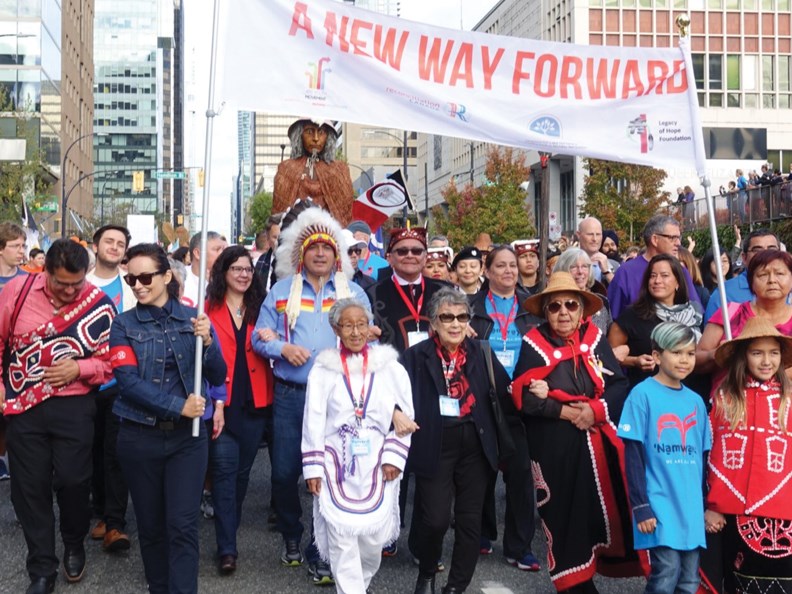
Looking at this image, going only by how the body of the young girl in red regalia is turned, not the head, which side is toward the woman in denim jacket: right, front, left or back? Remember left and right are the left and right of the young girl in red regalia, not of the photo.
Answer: right

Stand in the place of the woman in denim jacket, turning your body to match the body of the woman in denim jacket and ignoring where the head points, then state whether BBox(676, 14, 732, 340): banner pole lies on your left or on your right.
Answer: on your left

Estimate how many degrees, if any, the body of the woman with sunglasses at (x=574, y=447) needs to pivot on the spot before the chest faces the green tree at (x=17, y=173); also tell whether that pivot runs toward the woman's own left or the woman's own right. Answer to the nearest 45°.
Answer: approximately 135° to the woman's own right

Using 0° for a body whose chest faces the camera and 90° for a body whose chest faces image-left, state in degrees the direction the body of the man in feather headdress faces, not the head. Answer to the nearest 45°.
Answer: approximately 0°

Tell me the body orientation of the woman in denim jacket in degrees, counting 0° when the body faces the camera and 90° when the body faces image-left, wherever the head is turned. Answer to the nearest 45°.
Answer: approximately 0°

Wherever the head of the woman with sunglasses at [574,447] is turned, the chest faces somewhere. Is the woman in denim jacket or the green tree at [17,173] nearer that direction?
the woman in denim jacket
